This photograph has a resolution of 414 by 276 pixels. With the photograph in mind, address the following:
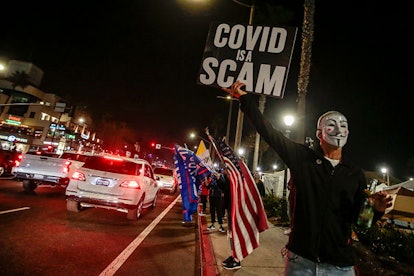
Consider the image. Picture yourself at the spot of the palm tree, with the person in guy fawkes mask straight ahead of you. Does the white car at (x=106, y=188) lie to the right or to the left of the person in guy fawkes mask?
right

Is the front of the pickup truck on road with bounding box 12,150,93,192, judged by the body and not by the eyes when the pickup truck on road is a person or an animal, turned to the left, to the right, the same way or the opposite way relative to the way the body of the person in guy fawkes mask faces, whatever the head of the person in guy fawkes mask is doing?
the opposite way

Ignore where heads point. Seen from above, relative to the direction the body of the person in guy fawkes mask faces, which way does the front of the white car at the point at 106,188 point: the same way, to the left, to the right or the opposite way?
the opposite way

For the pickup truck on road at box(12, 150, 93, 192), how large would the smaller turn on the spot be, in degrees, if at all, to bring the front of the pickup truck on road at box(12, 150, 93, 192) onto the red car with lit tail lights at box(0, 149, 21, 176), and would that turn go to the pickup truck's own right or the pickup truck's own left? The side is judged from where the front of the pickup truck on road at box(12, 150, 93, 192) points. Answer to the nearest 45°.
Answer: approximately 45° to the pickup truck's own left

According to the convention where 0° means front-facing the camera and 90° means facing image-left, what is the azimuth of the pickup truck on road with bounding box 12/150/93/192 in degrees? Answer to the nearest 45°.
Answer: approximately 225°

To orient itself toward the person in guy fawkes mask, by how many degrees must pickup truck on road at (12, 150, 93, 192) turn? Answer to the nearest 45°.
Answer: approximately 135° to its right

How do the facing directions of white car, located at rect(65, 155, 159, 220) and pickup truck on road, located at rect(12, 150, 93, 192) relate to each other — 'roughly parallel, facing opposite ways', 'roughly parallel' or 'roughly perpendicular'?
roughly parallel

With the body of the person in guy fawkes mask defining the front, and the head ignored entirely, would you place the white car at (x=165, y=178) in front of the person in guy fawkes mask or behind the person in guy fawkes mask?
behind

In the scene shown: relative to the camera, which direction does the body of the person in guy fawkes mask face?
toward the camera

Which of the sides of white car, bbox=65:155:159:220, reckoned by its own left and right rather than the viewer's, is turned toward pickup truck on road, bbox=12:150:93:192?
left

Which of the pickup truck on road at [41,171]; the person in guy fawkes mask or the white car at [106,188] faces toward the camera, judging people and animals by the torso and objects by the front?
the person in guy fawkes mask

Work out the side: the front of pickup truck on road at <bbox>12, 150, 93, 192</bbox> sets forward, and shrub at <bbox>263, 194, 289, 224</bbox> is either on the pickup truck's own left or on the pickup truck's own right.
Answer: on the pickup truck's own right
